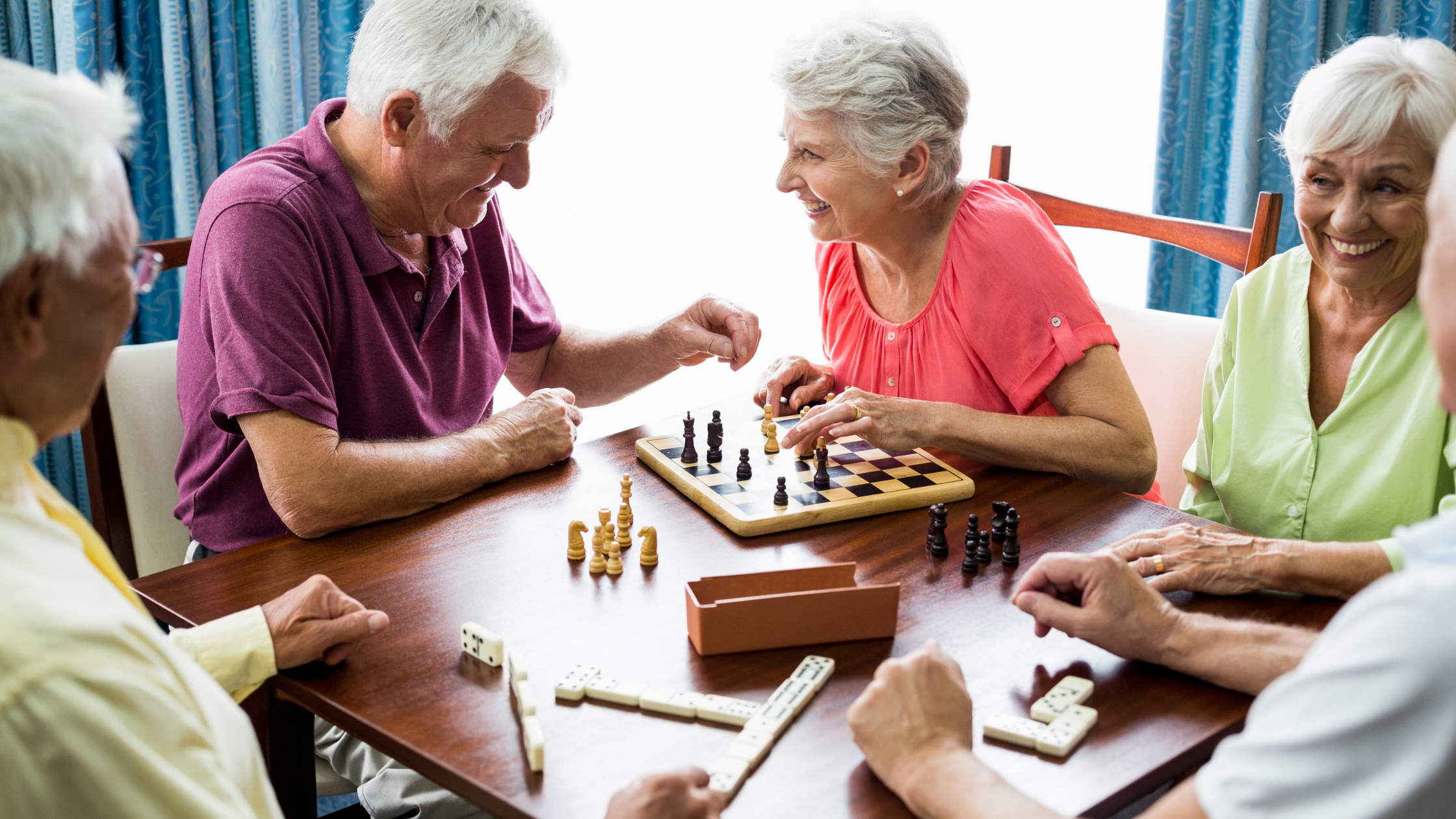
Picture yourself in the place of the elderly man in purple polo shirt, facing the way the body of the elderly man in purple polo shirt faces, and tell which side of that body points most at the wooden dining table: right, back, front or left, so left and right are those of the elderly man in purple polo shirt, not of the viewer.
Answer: front

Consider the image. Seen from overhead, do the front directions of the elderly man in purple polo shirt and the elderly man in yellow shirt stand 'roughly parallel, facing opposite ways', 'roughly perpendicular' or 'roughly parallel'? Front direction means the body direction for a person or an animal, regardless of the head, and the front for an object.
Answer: roughly perpendicular

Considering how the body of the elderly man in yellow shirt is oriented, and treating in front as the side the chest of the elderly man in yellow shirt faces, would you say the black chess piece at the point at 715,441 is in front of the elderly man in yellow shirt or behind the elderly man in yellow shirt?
in front

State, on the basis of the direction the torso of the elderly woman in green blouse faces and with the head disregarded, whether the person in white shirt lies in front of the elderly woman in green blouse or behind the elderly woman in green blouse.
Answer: in front

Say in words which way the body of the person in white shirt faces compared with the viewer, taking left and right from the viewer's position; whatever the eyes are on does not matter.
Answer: facing away from the viewer and to the left of the viewer

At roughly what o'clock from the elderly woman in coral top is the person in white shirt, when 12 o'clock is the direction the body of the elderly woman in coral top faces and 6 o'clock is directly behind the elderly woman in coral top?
The person in white shirt is roughly at 10 o'clock from the elderly woman in coral top.

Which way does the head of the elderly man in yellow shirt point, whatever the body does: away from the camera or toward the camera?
away from the camera

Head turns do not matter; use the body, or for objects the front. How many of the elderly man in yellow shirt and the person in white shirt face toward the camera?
0

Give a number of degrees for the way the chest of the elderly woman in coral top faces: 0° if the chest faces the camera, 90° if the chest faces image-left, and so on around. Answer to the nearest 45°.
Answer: approximately 45°

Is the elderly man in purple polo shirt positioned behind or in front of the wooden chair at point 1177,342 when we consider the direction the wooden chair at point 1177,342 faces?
in front

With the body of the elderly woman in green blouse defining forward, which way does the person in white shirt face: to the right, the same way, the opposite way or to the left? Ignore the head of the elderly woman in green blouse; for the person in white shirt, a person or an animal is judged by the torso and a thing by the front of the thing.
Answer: to the right

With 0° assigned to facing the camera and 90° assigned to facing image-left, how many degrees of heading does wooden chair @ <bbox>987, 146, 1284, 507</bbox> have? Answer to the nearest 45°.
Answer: approximately 45°

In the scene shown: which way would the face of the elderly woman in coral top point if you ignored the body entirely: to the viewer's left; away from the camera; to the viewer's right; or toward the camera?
to the viewer's left

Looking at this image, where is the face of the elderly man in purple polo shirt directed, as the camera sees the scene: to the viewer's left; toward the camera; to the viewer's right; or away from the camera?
to the viewer's right

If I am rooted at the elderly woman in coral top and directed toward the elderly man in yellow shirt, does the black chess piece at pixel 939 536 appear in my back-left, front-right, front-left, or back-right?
front-left
